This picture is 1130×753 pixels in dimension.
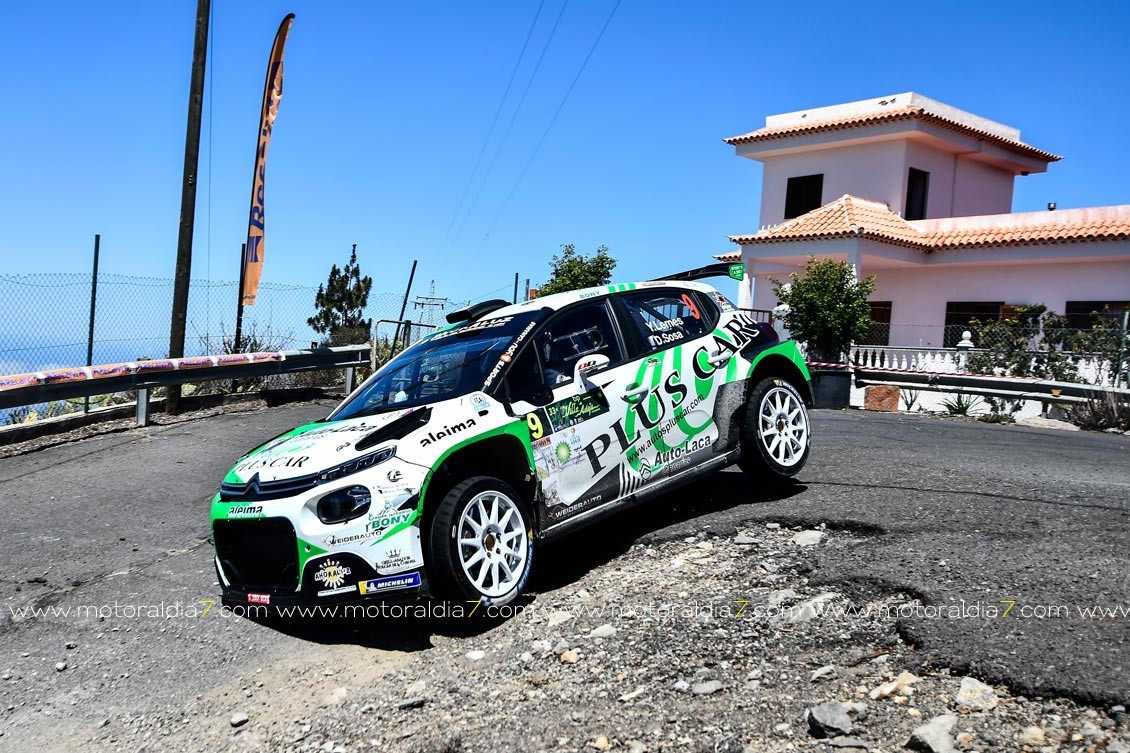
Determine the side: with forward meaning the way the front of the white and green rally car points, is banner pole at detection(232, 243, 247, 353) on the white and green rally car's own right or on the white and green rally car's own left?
on the white and green rally car's own right

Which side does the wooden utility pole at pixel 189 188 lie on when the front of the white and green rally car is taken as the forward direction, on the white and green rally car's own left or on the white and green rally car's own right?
on the white and green rally car's own right

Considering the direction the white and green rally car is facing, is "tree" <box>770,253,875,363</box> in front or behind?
behind

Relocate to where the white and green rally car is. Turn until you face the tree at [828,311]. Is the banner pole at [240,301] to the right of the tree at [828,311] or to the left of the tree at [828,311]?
left

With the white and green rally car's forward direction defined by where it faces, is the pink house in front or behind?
behind

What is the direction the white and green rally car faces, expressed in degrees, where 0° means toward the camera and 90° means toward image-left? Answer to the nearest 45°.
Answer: approximately 45°

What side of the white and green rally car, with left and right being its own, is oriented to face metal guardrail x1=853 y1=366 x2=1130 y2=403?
back
